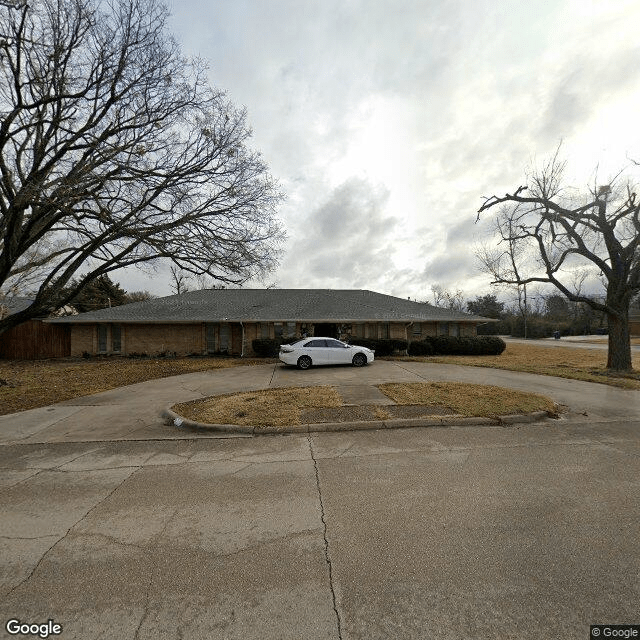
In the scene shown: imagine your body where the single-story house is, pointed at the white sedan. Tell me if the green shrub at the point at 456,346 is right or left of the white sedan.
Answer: left

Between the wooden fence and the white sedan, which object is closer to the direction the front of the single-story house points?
the white sedan

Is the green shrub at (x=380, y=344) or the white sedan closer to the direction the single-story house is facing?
the white sedan

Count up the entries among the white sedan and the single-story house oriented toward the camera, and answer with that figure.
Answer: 1

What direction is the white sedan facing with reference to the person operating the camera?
facing to the right of the viewer

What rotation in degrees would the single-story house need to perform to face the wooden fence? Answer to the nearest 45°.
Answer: approximately 90° to its right

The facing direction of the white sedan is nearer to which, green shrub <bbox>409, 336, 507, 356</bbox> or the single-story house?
the green shrub

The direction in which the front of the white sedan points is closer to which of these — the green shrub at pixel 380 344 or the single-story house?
the green shrub

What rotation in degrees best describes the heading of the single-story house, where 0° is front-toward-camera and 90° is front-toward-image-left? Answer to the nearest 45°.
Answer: approximately 0°

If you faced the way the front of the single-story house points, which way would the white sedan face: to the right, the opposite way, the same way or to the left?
to the left
